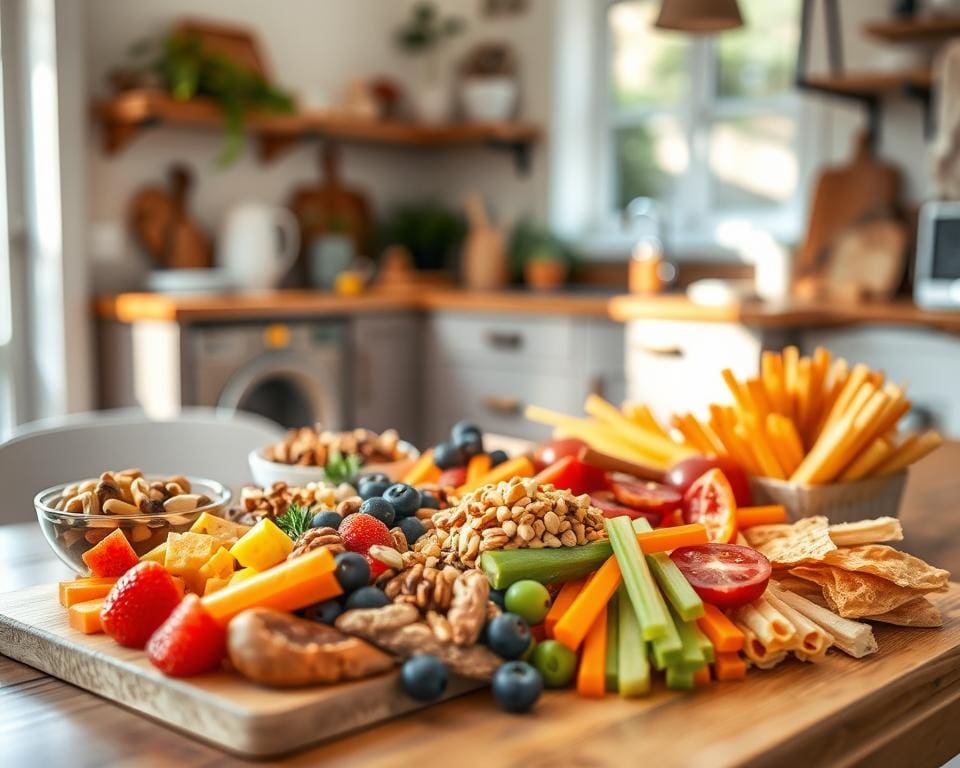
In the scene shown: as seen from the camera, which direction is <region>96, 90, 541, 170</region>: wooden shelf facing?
toward the camera

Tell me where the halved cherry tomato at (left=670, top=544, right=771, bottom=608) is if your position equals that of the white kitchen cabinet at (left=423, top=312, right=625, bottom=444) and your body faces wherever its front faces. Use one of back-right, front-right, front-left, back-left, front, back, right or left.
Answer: front

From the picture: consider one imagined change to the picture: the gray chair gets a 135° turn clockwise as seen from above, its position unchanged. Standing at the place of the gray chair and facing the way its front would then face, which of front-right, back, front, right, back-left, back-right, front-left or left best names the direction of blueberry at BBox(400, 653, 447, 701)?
back-left

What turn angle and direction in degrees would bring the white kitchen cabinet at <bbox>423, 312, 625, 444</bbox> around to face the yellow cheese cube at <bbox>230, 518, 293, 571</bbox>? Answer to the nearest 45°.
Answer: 0° — it already faces it

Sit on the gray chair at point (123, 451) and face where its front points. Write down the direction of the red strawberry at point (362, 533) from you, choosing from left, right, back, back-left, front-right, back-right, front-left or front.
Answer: front

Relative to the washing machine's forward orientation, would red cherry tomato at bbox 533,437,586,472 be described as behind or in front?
in front

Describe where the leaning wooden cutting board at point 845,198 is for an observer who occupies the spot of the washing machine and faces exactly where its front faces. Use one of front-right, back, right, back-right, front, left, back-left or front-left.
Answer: left

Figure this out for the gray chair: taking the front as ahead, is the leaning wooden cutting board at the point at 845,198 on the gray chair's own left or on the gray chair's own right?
on the gray chair's own left

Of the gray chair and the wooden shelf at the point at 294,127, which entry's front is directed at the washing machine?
the wooden shelf

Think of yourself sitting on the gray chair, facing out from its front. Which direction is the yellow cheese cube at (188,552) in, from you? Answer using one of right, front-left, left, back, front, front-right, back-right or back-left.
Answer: front

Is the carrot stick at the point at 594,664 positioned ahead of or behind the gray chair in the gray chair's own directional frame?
ahead

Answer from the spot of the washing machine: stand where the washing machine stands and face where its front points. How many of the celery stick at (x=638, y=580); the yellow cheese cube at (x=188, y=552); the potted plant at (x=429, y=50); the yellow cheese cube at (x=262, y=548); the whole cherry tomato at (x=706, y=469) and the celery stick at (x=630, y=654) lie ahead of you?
5

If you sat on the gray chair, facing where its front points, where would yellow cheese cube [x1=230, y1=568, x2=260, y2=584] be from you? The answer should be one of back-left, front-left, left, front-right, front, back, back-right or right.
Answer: front

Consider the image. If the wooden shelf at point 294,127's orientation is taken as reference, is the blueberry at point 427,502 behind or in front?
in front
